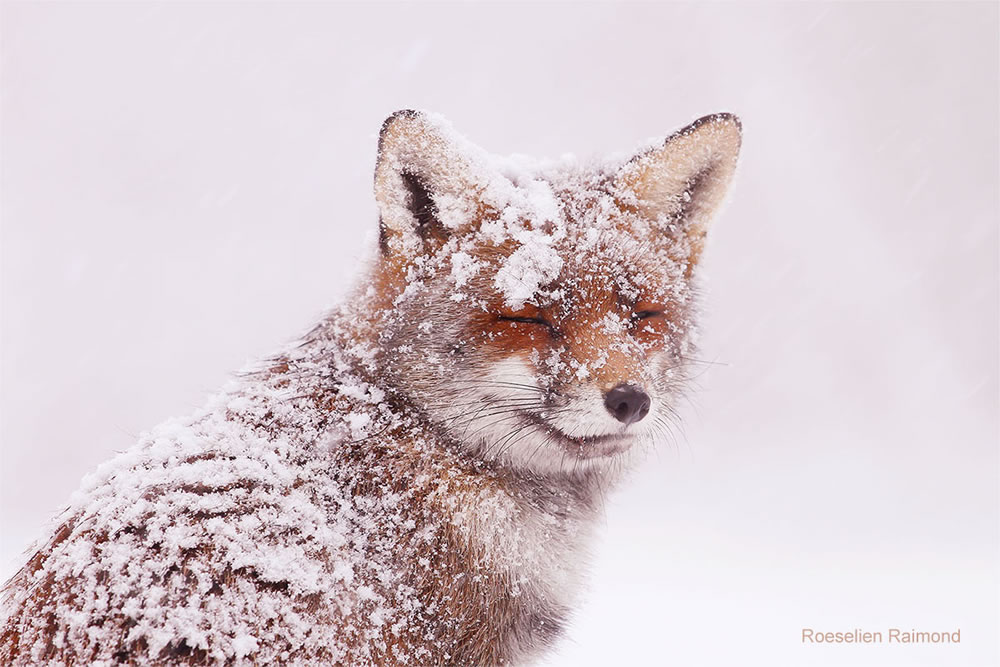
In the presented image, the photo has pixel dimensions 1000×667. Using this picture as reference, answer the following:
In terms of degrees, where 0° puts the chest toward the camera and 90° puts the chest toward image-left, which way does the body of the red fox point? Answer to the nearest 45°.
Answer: approximately 315°
